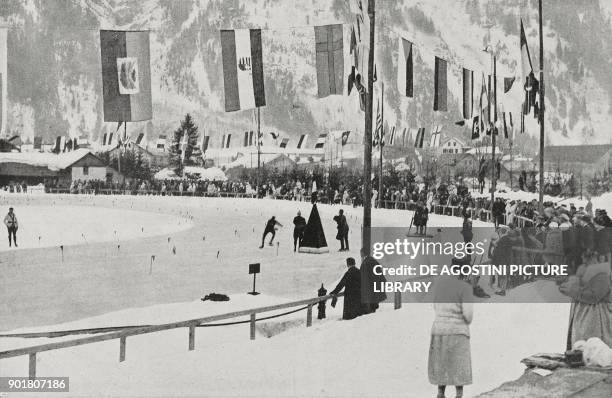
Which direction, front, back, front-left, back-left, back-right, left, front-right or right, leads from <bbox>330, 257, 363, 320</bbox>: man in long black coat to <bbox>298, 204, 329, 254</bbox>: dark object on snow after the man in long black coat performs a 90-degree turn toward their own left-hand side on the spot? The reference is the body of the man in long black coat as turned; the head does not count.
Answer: back-right

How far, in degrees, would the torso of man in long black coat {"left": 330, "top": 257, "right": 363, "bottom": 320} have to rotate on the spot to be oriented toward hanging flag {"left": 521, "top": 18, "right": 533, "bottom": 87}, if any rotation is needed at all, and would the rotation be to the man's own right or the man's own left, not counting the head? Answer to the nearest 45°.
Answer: approximately 90° to the man's own right

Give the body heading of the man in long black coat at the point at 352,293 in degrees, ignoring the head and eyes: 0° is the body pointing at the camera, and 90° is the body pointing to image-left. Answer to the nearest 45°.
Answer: approximately 135°

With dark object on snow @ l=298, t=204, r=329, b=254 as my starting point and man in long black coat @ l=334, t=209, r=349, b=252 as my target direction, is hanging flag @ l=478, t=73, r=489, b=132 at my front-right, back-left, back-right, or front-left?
front-left

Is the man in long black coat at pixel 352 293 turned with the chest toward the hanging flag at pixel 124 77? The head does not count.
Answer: yes

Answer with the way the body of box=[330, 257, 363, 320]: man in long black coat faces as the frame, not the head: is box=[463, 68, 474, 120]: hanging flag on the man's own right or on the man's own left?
on the man's own right

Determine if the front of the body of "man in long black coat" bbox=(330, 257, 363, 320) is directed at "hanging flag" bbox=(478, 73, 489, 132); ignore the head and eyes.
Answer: no

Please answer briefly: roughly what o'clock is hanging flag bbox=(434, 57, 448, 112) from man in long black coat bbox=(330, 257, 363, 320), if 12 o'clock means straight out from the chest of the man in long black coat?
The hanging flag is roughly at 2 o'clock from the man in long black coat.

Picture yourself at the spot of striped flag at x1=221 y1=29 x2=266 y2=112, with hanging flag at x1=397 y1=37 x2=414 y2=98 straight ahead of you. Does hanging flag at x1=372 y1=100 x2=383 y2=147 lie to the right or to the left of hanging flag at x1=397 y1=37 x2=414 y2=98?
left

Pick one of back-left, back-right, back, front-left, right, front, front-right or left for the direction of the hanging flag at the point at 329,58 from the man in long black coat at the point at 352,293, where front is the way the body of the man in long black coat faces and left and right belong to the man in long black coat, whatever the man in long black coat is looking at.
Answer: front-right

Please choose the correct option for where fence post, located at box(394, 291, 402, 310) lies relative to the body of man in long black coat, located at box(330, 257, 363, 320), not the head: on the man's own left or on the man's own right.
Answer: on the man's own right

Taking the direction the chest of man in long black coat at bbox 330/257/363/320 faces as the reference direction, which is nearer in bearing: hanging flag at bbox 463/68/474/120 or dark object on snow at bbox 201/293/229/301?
the dark object on snow
